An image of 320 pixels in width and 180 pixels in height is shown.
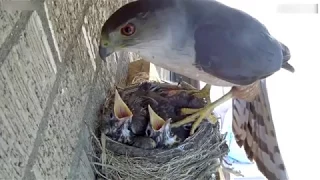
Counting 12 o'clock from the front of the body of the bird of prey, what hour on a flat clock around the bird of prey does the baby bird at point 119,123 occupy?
The baby bird is roughly at 12 o'clock from the bird of prey.

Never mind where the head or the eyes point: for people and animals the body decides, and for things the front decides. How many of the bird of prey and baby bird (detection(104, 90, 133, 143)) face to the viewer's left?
1

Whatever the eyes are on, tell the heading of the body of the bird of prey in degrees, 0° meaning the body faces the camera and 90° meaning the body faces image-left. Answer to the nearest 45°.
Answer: approximately 90°

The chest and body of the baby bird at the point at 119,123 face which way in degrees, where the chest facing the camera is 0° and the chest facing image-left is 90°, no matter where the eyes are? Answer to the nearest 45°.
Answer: approximately 315°

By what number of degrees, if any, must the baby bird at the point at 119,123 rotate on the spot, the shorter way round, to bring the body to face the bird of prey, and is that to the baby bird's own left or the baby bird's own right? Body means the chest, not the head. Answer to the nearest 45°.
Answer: approximately 45° to the baby bird's own left
